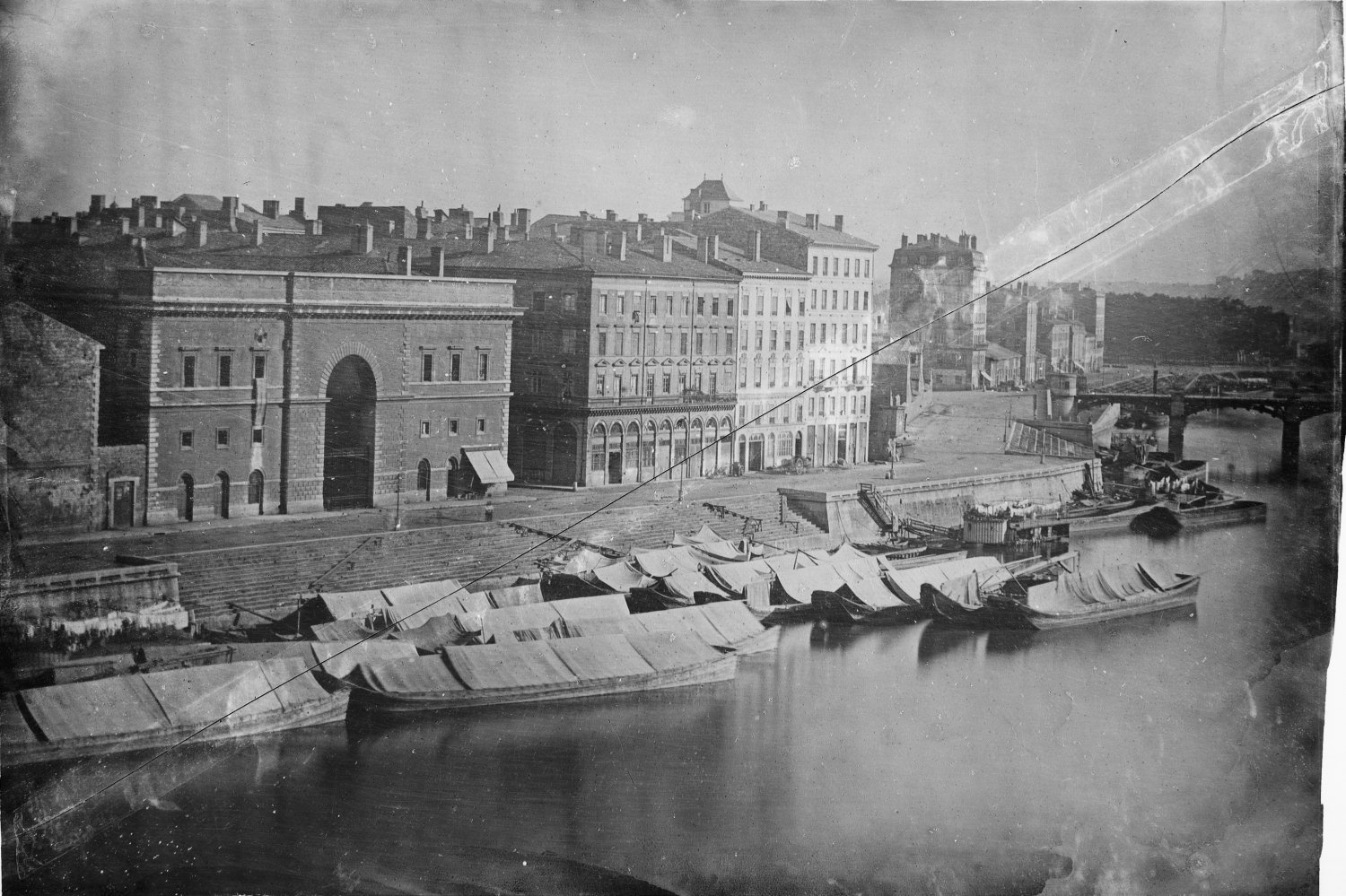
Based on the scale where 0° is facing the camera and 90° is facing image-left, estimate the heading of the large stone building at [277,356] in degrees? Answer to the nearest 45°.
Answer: approximately 315°

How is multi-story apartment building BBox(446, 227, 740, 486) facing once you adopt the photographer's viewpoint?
facing the viewer and to the right of the viewer

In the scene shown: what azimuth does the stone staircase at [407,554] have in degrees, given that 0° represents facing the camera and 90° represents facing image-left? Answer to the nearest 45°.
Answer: approximately 315°

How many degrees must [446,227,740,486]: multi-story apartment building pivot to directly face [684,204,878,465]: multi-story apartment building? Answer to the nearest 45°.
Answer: approximately 45° to its left

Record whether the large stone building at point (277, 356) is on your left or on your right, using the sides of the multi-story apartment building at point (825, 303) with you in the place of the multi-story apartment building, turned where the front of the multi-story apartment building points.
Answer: on your right

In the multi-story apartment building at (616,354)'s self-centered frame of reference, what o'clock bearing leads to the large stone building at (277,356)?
The large stone building is roughly at 4 o'clock from the multi-story apartment building.
